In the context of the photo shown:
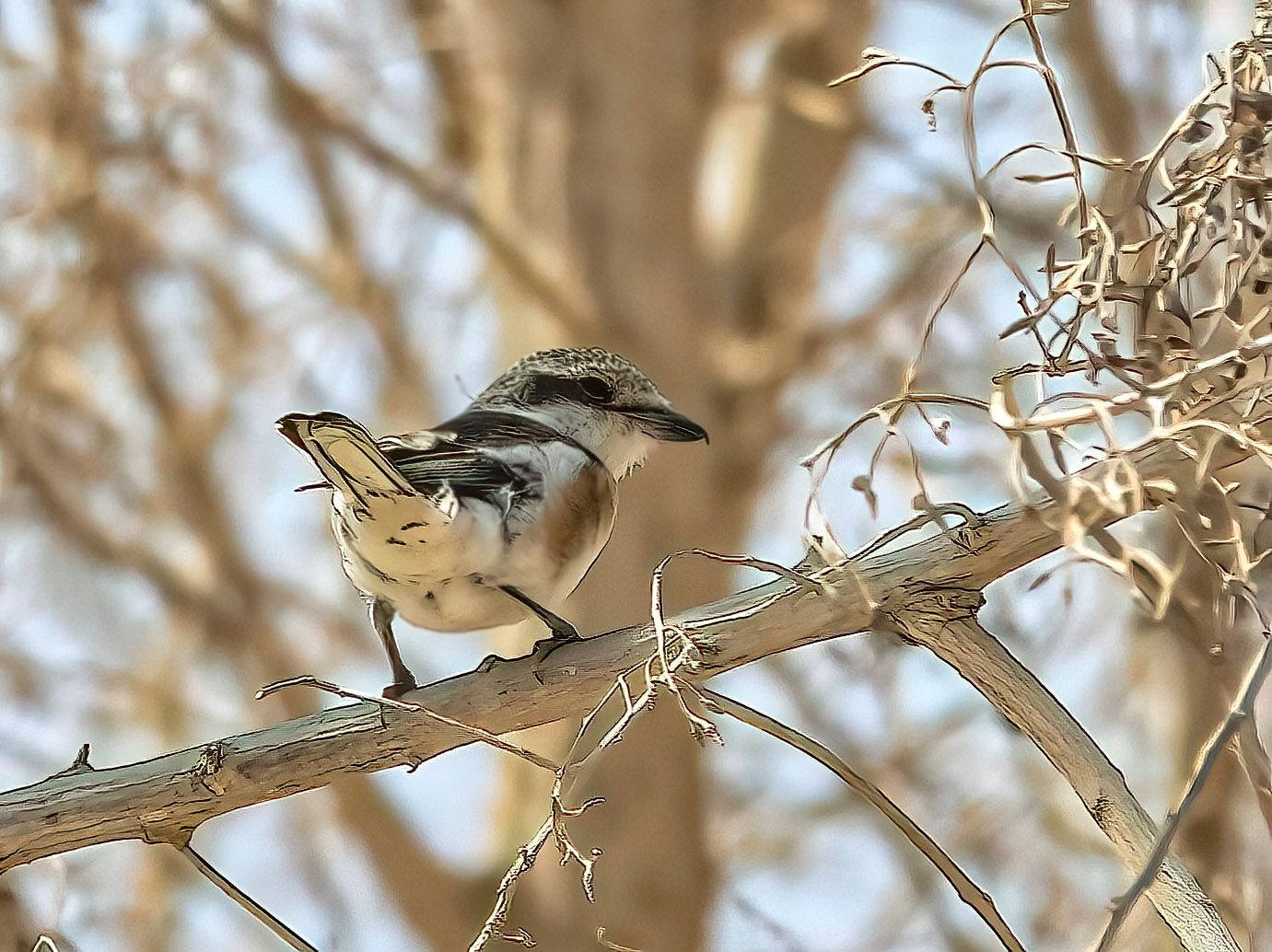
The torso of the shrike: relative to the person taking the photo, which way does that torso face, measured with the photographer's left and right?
facing away from the viewer and to the right of the viewer

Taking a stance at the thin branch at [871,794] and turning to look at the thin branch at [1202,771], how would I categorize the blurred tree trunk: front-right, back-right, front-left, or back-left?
back-left
